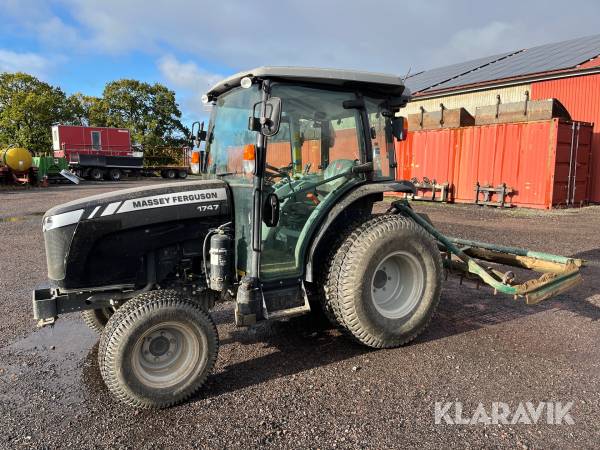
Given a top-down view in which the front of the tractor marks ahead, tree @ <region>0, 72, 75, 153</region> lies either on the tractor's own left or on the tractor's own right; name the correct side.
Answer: on the tractor's own right

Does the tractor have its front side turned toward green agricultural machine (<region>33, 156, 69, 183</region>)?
no

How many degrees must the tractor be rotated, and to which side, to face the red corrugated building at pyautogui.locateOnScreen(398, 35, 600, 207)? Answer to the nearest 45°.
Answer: approximately 180°

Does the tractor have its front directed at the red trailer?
no

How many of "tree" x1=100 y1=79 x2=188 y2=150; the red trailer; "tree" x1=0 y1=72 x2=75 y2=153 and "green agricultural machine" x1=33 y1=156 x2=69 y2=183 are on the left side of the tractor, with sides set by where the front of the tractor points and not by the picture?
0

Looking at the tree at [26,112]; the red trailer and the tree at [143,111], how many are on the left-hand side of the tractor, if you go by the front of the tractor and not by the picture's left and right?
0

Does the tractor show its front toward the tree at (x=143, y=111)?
no

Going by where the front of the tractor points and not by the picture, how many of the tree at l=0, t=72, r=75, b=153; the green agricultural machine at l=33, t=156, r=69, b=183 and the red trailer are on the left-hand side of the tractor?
0

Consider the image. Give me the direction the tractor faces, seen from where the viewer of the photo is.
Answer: facing the viewer and to the left of the viewer

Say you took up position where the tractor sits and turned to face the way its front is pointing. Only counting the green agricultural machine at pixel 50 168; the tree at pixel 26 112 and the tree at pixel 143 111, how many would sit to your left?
0

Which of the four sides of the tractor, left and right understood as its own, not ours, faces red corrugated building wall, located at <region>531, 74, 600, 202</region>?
back
